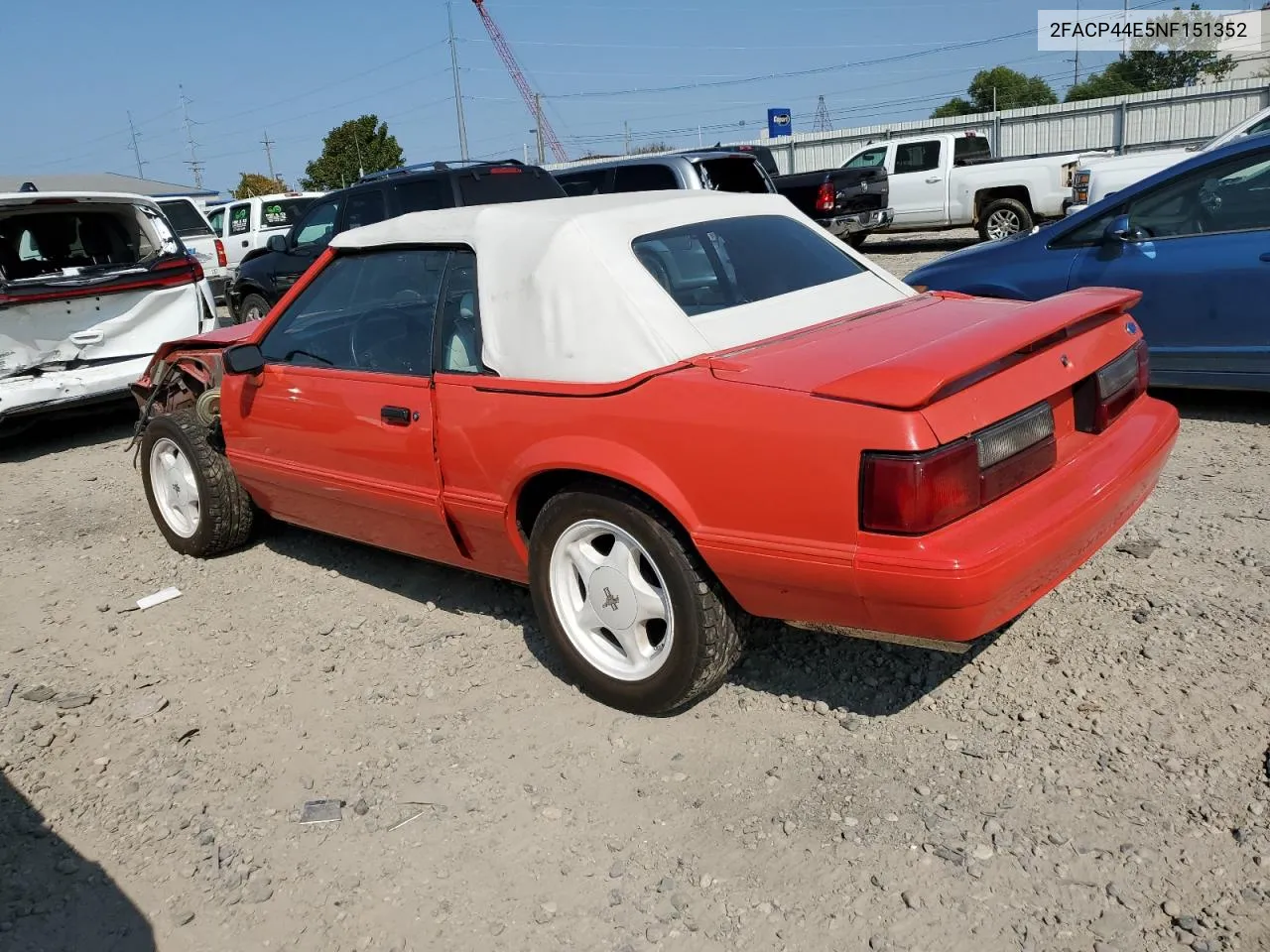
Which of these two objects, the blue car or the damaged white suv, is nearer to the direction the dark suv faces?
the damaged white suv

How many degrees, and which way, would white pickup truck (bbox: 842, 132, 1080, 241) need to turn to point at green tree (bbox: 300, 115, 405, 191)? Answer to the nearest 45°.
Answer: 0° — it already faces it

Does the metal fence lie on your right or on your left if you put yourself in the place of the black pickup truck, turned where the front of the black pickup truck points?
on your right

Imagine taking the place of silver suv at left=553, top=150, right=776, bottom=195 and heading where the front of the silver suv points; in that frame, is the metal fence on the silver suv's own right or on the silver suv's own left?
on the silver suv's own right

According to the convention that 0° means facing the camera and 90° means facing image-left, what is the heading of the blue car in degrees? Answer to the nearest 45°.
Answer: approximately 90°

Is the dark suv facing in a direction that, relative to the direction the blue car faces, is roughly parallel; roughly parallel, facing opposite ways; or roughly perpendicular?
roughly parallel

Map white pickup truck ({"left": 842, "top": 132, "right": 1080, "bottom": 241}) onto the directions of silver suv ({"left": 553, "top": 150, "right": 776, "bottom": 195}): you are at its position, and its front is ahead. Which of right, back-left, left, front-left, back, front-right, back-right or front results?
right

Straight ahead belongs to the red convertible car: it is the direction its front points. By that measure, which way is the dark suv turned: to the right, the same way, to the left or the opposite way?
the same way

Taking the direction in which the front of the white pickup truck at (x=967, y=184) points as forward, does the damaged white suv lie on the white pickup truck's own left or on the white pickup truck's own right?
on the white pickup truck's own left

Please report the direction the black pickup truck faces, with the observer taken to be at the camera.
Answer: facing away from the viewer and to the left of the viewer

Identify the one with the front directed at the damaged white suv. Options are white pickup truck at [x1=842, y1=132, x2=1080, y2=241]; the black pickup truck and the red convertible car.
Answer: the red convertible car

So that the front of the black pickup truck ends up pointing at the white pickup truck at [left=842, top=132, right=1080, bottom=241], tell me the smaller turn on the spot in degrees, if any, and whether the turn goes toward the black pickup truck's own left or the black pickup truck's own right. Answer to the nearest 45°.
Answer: approximately 90° to the black pickup truck's own right

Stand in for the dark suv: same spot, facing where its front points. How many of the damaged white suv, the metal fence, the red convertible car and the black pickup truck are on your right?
2

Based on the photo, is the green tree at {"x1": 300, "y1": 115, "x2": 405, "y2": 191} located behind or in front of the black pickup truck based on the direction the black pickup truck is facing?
in front

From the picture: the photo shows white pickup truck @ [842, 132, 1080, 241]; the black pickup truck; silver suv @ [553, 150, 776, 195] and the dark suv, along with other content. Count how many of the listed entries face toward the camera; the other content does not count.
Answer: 0

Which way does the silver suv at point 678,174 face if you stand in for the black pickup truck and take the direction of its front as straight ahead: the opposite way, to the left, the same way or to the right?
the same way

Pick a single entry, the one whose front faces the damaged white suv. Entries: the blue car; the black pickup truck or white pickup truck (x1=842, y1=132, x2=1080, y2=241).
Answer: the blue car
